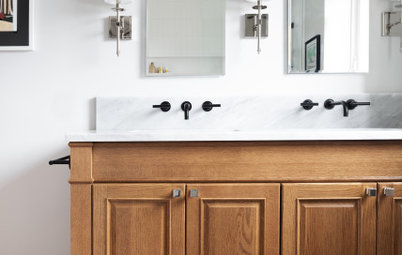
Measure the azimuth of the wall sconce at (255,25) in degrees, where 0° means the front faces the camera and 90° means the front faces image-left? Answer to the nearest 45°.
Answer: approximately 0°

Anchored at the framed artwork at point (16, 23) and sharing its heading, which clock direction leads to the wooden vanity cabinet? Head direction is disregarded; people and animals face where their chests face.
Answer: The wooden vanity cabinet is roughly at 11 o'clock from the framed artwork.

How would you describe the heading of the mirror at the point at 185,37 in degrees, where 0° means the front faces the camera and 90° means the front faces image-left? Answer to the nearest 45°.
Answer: approximately 0°
